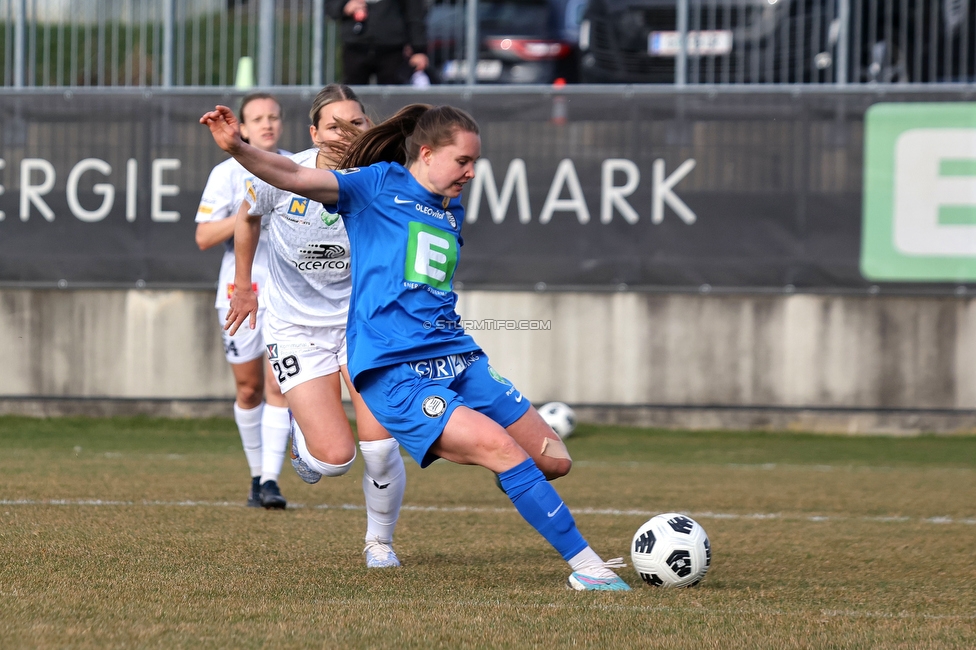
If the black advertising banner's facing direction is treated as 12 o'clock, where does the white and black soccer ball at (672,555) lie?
The white and black soccer ball is roughly at 12 o'clock from the black advertising banner.

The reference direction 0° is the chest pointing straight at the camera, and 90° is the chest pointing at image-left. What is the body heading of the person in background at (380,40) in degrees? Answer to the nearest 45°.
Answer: approximately 0°

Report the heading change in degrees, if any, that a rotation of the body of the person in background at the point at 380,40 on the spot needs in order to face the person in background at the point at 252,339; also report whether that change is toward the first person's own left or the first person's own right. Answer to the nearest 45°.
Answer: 0° — they already face them

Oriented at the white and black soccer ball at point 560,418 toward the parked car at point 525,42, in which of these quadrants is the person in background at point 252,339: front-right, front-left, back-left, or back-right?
back-left

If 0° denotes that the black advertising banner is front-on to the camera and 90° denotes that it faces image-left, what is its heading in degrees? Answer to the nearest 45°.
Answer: approximately 0°

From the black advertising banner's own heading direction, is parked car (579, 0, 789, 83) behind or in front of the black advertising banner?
behind
